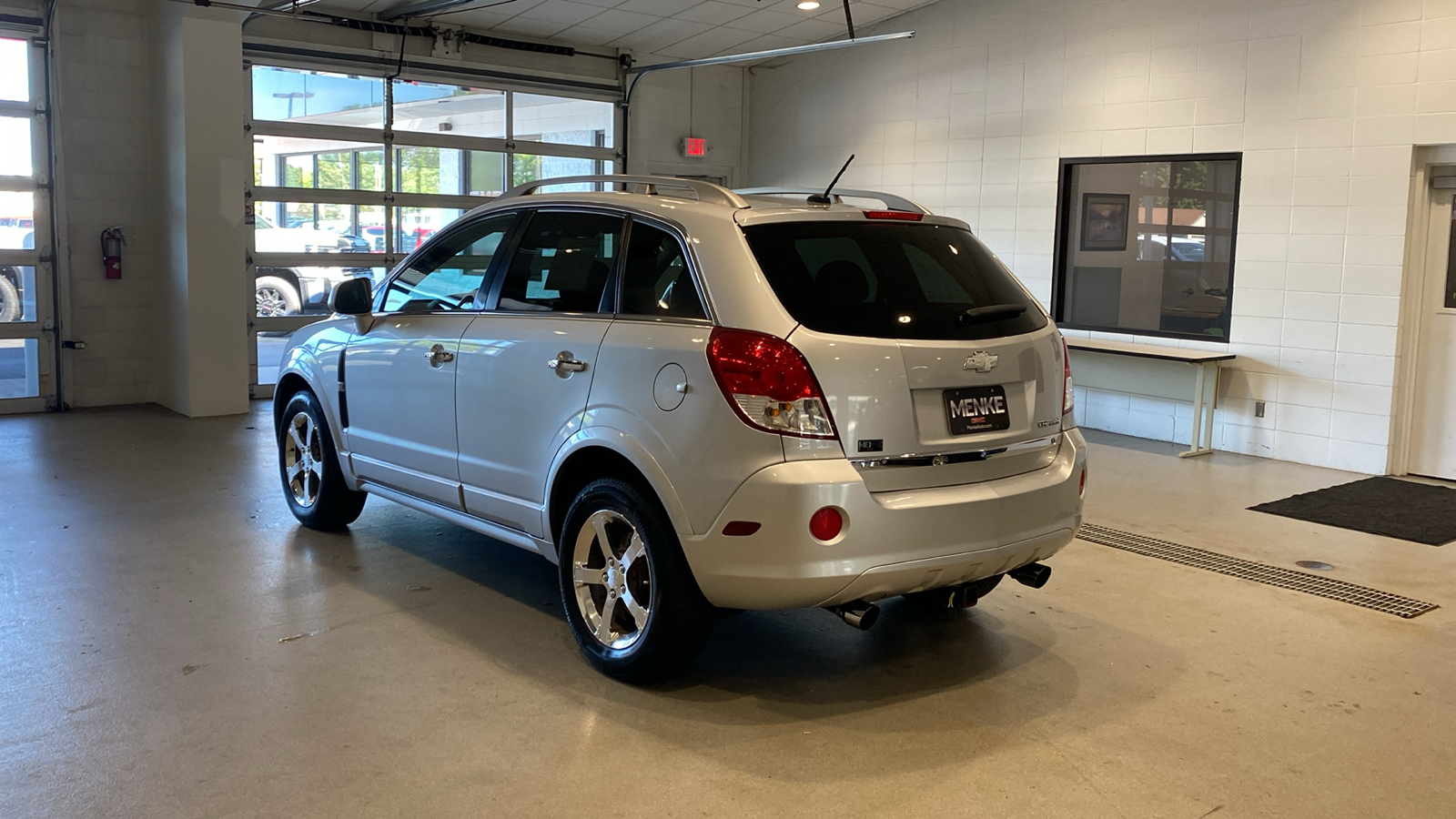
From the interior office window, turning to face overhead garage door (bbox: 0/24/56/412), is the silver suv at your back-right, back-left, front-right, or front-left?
front-left

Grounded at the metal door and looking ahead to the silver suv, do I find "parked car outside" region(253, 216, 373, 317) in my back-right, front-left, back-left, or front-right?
front-right

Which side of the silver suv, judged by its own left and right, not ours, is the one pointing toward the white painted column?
front

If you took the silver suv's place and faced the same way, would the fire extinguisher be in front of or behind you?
in front

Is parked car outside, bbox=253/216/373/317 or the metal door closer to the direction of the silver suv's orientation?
the parked car outside

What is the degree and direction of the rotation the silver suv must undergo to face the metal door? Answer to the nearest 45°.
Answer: approximately 90° to its right

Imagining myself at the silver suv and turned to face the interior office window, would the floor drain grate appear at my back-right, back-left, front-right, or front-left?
front-right

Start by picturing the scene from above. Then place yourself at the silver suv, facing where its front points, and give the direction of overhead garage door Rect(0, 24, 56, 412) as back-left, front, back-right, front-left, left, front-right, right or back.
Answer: front

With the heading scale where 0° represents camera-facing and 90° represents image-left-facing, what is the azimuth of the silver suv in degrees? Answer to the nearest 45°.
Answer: approximately 135°

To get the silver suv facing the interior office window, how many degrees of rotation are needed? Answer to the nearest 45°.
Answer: approximately 90° to its right

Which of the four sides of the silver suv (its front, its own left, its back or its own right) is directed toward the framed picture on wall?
right

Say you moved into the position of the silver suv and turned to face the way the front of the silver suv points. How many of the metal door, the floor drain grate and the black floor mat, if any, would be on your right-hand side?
3
